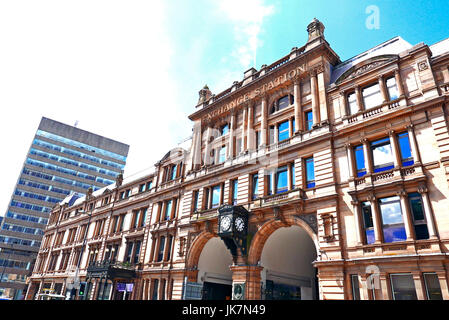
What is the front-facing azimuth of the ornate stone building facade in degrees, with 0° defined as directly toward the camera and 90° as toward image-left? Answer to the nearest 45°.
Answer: approximately 45°
